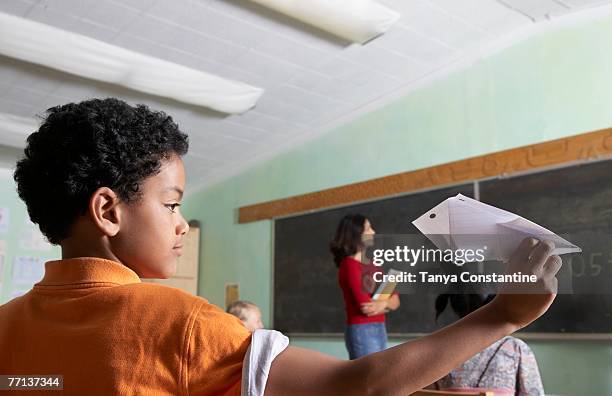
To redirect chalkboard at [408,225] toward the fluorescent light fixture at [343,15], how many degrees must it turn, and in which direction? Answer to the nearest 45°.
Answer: approximately 45° to its left

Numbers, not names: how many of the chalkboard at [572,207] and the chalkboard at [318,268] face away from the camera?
0

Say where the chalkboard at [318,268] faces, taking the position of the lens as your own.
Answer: facing the viewer and to the left of the viewer

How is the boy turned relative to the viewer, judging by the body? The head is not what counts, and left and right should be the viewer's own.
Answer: facing away from the viewer and to the right of the viewer

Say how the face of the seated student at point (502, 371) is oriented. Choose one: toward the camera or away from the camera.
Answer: away from the camera

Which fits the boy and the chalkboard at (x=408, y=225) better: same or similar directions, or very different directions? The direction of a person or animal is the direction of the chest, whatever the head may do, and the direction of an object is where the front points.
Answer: very different directions

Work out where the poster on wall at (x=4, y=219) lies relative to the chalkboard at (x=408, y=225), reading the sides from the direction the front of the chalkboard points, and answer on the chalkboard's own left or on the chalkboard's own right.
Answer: on the chalkboard's own right

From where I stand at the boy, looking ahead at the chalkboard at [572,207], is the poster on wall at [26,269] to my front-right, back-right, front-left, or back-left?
front-left

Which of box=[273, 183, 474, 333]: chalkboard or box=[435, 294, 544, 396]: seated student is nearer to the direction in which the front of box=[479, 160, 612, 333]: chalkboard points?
the seated student

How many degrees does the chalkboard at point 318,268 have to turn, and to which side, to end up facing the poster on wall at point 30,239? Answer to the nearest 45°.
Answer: approximately 45° to its right

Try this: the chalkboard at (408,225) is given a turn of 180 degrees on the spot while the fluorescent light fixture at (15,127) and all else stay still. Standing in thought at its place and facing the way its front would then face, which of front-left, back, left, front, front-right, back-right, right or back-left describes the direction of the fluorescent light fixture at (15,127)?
back-left

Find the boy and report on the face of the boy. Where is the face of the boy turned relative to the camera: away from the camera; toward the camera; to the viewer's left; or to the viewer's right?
to the viewer's right

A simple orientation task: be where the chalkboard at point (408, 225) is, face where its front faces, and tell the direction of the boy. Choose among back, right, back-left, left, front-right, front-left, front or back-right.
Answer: front-left

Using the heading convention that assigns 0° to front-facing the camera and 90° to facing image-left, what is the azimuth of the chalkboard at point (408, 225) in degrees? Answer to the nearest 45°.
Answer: approximately 45°
